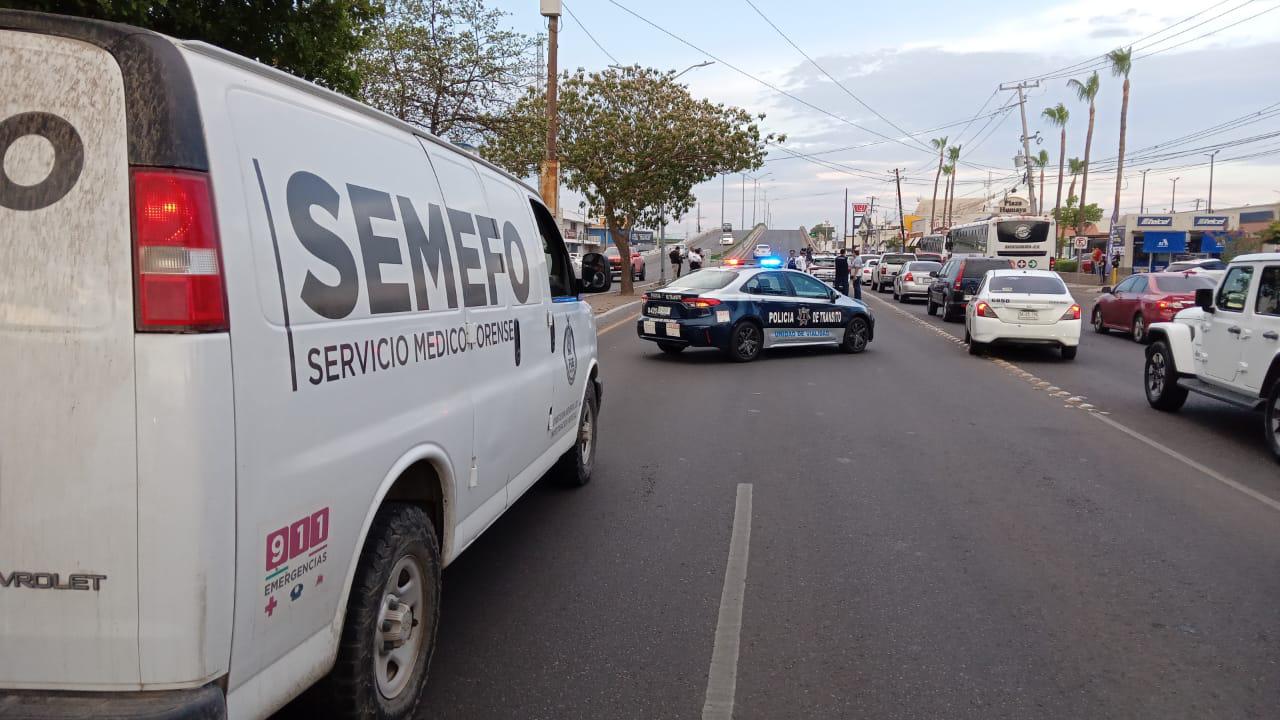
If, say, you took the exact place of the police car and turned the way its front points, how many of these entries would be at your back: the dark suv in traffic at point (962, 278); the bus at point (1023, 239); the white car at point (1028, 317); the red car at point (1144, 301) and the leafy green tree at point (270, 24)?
1

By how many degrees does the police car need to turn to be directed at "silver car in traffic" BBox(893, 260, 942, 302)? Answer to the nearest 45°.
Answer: approximately 45° to its left

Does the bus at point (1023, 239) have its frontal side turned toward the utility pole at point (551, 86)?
no

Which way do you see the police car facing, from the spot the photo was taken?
facing away from the viewer and to the right of the viewer

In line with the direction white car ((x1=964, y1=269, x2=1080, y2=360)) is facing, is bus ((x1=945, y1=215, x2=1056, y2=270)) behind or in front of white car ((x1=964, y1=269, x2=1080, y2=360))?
in front

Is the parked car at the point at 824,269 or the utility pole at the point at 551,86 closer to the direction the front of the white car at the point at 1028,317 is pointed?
the parked car

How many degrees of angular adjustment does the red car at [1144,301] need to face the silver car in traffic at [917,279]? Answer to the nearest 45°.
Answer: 0° — it already faces it

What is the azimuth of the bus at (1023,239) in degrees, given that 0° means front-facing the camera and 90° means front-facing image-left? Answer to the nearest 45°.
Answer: approximately 135°

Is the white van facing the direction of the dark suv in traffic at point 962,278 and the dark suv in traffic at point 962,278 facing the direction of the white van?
no

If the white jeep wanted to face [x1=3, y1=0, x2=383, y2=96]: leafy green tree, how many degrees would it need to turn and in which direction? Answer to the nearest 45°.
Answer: approximately 45° to its left

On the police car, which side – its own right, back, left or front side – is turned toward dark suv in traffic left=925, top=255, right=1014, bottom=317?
front

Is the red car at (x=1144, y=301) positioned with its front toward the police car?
no

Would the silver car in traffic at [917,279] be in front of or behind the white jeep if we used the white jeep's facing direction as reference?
in front

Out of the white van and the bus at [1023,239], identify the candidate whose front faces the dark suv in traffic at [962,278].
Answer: the white van

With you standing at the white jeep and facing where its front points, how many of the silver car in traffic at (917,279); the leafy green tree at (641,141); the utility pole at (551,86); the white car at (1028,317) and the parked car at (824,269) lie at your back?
0

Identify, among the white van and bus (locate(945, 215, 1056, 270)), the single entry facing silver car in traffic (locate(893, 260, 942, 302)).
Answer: the white van

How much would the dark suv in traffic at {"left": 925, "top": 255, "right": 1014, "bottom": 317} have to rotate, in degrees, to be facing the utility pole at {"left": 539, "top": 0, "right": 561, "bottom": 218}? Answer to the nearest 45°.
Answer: approximately 90° to its left

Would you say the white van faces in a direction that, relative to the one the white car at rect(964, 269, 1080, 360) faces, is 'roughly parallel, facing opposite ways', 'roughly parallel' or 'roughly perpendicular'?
roughly parallel

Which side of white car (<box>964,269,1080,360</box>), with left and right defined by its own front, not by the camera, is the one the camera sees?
back

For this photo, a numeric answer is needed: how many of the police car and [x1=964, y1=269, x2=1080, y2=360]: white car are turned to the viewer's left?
0

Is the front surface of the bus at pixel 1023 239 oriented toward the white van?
no
